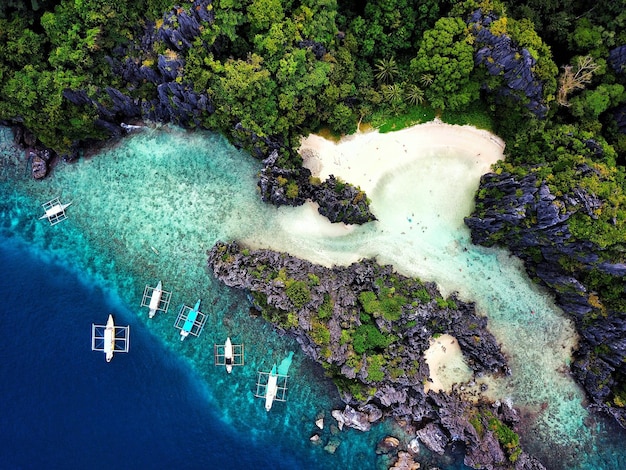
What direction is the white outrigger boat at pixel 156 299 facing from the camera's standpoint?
away from the camera

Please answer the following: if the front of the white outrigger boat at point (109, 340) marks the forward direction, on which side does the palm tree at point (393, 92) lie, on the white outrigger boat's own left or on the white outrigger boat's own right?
on the white outrigger boat's own right

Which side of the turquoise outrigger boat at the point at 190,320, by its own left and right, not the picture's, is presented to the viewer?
back

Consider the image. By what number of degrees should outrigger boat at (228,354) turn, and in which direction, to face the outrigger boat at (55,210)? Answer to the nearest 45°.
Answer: approximately 90° to its left

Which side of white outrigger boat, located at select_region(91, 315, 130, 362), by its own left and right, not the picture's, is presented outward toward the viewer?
back

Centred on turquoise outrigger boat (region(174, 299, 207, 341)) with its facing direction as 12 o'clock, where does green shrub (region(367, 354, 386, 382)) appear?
The green shrub is roughly at 4 o'clock from the turquoise outrigger boat.

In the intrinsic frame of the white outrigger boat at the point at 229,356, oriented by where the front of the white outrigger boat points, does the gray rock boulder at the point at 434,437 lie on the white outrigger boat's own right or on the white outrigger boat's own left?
on the white outrigger boat's own right

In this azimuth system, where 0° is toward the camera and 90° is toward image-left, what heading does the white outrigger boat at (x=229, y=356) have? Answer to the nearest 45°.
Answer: approximately 180°
